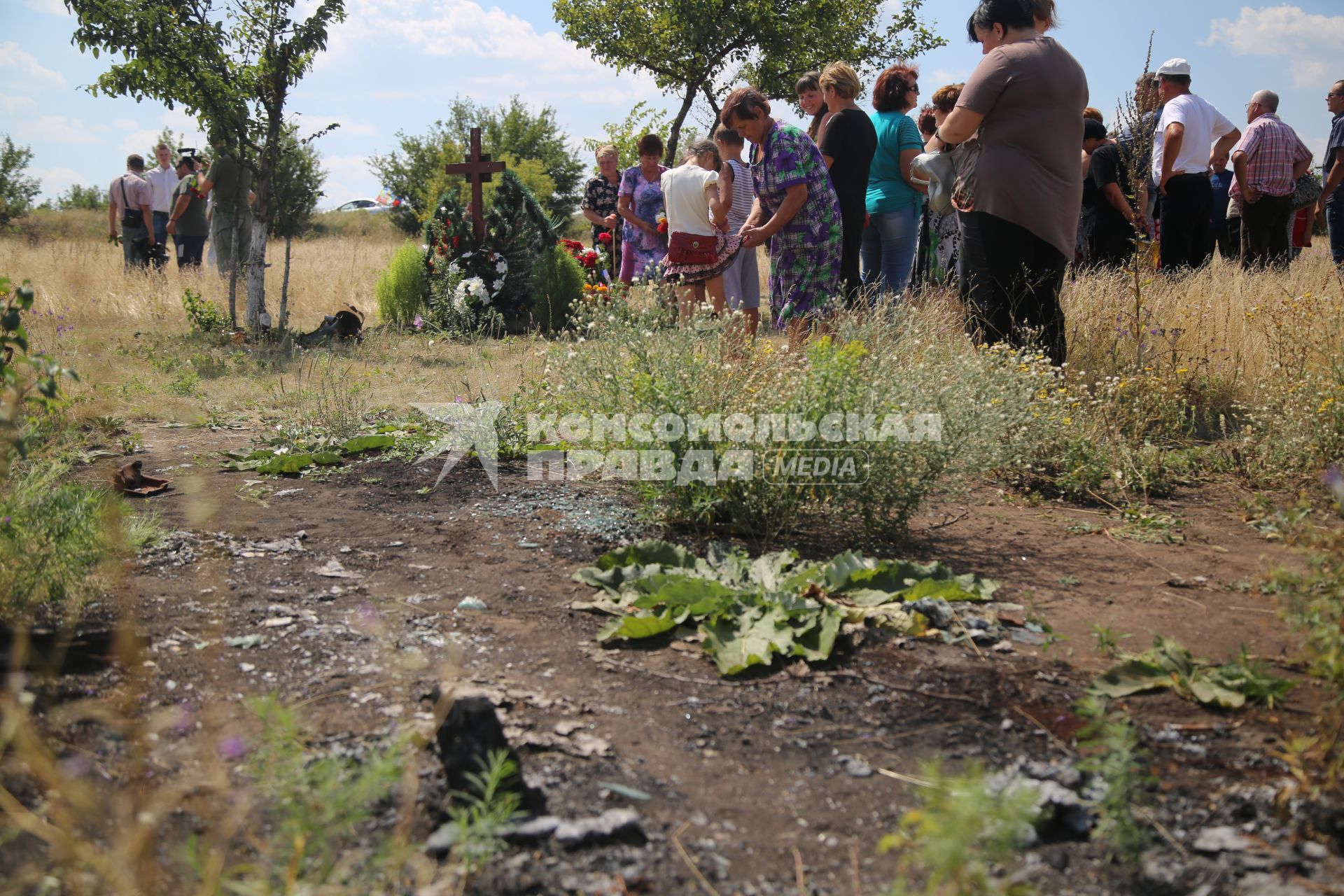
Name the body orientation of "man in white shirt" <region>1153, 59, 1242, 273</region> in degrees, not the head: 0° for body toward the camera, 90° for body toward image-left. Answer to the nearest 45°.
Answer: approximately 135°

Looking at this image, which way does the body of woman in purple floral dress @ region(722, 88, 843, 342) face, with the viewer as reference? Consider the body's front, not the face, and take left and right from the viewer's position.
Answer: facing to the left of the viewer

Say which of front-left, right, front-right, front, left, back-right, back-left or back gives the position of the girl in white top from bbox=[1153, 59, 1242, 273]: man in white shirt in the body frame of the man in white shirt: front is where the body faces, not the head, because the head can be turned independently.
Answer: left

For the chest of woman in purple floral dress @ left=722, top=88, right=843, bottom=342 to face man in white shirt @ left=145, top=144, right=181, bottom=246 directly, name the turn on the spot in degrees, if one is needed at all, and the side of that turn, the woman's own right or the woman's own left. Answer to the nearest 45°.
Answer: approximately 45° to the woman's own right

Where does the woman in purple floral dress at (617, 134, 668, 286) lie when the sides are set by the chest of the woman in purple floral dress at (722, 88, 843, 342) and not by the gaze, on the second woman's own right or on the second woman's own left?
on the second woman's own right

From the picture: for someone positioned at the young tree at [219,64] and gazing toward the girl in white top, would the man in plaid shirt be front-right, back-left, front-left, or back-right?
front-left

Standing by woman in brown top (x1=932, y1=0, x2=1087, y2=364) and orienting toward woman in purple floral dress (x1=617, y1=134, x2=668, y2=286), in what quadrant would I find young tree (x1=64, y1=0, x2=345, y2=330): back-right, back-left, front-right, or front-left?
front-left

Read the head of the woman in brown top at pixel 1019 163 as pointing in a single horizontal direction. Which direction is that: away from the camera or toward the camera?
away from the camera

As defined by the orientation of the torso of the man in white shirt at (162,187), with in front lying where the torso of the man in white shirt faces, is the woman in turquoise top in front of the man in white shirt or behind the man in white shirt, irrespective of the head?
in front

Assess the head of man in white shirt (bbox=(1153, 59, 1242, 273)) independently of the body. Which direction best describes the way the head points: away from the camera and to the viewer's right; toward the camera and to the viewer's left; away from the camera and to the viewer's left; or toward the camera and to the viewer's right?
away from the camera and to the viewer's left

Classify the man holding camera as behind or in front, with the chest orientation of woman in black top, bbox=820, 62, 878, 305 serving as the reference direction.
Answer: in front
